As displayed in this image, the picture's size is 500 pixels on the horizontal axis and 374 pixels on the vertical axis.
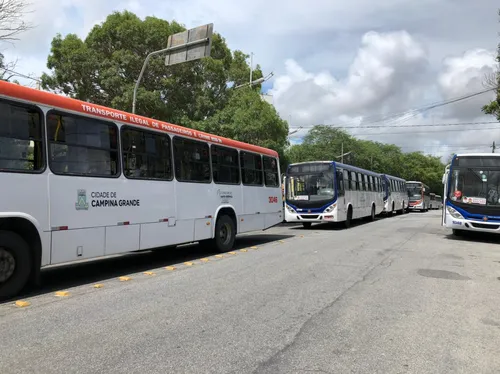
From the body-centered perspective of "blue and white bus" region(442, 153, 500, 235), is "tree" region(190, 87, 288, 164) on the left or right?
on its right

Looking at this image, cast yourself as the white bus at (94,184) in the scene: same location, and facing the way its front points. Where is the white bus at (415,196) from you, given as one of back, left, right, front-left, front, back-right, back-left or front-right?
back

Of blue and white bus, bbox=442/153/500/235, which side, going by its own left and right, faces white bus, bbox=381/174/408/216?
back

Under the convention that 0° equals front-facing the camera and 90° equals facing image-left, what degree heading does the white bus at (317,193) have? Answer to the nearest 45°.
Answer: approximately 45°

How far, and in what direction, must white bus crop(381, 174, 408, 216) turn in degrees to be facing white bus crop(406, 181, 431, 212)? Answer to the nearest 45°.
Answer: approximately 135° to its right

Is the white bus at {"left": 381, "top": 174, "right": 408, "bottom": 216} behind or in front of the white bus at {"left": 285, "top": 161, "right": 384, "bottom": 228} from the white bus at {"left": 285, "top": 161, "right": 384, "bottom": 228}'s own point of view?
behind

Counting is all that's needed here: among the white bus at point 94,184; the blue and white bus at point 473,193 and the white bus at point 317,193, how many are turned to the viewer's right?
0

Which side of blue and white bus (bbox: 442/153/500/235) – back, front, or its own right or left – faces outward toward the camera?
front

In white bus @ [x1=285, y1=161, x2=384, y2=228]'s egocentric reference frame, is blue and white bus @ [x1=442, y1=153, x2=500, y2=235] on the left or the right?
on its left

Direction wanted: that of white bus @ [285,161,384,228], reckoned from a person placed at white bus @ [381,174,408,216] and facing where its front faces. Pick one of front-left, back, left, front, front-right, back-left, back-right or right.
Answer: front-left

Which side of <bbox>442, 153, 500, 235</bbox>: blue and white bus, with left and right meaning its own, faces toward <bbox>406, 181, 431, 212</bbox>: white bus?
back
